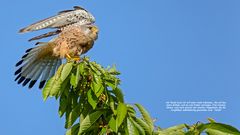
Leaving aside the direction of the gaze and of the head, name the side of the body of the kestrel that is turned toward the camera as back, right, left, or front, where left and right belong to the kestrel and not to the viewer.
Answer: right
